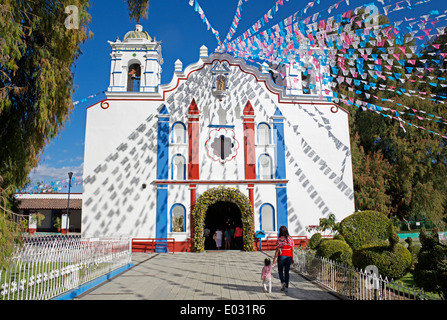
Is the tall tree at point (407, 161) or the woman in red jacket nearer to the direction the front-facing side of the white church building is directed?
the woman in red jacket

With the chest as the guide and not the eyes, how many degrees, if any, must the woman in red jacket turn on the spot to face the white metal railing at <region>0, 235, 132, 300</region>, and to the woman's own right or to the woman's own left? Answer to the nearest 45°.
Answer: approximately 135° to the woman's own left

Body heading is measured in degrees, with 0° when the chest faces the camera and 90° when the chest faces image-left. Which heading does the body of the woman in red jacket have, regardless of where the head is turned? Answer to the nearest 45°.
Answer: approximately 180°

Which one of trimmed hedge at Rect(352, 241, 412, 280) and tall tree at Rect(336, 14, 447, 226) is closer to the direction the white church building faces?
the trimmed hedge

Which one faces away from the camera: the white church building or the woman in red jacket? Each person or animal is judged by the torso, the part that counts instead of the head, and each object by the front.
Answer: the woman in red jacket

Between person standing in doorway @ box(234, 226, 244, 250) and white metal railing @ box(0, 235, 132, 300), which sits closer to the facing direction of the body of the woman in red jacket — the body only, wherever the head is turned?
the person standing in doorway

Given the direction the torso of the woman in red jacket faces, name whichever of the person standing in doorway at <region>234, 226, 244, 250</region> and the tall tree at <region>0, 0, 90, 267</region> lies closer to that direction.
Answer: the person standing in doorway

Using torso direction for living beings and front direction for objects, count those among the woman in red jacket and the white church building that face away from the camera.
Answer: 1

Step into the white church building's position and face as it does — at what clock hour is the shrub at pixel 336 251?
The shrub is roughly at 11 o'clock from the white church building.

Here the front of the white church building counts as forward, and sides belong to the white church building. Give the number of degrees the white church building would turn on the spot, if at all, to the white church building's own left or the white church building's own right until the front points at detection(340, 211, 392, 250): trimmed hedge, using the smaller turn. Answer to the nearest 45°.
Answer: approximately 45° to the white church building's own left

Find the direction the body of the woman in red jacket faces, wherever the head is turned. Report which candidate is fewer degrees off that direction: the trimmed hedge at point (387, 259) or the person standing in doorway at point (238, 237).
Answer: the person standing in doorway

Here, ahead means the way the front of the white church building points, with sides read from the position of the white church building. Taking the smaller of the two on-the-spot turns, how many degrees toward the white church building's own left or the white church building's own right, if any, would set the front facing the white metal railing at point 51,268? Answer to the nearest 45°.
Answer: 0° — it already faces it

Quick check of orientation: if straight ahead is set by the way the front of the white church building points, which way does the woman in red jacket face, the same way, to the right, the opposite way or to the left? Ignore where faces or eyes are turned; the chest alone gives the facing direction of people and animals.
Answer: the opposite way
